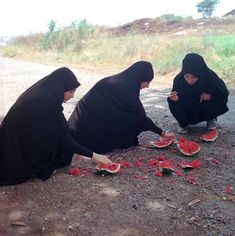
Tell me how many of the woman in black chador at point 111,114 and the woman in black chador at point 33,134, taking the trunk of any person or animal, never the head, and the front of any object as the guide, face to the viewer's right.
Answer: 2

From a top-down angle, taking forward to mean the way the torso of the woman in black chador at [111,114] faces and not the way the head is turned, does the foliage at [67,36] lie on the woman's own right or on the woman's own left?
on the woman's own left

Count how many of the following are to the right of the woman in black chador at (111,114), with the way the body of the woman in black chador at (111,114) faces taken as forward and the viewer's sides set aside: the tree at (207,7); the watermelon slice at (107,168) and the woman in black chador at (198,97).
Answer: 1

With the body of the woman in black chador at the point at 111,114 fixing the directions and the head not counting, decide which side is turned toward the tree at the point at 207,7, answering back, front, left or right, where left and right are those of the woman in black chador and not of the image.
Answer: left

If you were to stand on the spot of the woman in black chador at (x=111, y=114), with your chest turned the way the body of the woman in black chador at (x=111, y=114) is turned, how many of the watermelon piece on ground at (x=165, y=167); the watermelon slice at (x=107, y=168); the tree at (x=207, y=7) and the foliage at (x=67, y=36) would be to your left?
2

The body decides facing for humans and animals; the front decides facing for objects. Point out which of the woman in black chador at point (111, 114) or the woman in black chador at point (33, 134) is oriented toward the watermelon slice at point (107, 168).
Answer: the woman in black chador at point (33, 134)

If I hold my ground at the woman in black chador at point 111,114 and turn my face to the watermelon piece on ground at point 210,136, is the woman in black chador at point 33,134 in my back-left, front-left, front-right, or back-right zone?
back-right

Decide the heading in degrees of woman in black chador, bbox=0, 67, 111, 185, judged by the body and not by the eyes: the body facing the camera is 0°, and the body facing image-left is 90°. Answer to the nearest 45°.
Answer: approximately 270°

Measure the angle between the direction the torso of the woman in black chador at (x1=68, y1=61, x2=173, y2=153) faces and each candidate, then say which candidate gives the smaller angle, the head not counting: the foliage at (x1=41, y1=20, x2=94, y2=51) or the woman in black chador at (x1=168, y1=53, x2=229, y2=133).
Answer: the woman in black chador

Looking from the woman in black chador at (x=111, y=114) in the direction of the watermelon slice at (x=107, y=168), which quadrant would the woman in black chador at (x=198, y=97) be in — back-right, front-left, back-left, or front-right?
back-left

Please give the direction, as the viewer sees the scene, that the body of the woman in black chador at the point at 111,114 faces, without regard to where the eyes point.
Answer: to the viewer's right

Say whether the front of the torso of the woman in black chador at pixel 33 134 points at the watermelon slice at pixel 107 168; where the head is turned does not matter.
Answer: yes

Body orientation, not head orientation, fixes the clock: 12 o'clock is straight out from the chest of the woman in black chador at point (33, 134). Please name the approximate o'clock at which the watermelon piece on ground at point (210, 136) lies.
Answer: The watermelon piece on ground is roughly at 11 o'clock from the woman in black chador.

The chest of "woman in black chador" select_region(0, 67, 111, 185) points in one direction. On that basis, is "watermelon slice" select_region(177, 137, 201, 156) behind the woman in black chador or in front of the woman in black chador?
in front

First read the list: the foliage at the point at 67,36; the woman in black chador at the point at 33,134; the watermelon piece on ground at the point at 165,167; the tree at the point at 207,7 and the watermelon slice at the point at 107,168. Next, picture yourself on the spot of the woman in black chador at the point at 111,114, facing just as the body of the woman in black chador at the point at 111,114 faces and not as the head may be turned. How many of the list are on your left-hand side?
2
